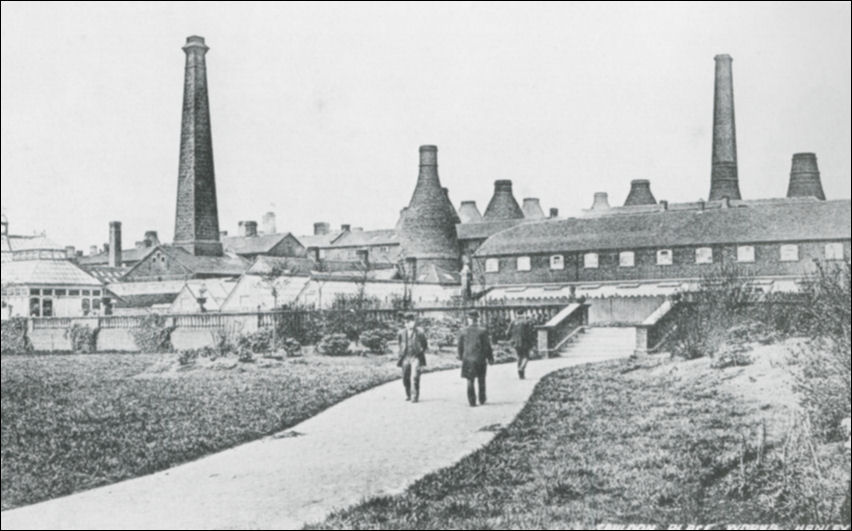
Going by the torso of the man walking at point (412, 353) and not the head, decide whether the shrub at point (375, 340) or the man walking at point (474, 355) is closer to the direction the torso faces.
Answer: the man walking

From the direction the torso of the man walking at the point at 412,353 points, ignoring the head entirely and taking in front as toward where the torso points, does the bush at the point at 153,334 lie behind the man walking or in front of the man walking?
behind

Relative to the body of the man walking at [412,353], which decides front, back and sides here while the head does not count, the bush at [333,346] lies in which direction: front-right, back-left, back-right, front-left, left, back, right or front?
back

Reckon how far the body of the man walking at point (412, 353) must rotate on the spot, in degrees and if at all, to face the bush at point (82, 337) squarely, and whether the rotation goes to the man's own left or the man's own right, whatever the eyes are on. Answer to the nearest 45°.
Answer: approximately 135° to the man's own right

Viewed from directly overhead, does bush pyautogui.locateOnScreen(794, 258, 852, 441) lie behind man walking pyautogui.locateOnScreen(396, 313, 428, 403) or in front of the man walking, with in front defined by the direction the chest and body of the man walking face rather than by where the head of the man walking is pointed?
in front

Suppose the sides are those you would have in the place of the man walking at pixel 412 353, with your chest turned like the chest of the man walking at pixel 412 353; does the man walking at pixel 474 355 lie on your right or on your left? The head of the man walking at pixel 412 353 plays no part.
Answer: on your left

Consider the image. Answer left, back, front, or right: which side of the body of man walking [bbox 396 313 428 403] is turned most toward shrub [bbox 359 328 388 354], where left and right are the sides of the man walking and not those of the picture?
back

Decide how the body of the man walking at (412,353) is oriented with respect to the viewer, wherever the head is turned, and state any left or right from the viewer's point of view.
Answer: facing the viewer
